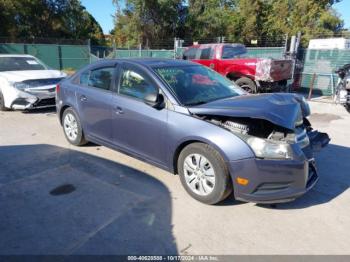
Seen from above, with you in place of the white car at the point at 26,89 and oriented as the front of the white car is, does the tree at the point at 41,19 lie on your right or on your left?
on your left

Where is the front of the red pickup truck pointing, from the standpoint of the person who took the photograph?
facing away from the viewer and to the left of the viewer

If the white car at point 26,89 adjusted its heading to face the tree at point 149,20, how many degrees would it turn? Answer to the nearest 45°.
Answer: approximately 90° to its left

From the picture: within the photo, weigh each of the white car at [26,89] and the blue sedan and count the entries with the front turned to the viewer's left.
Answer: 0

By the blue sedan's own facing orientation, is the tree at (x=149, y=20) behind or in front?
behind

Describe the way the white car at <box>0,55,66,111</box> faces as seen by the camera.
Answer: facing the viewer and to the right of the viewer

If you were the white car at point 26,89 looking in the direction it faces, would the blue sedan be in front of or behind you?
in front

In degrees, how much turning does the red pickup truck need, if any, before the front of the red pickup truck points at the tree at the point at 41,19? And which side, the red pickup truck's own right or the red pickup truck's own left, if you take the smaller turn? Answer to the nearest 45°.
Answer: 0° — it already faces it
